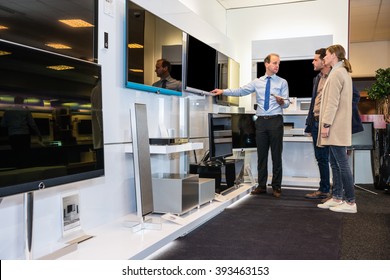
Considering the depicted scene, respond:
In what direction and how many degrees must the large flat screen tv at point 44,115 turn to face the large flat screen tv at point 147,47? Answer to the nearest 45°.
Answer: approximately 90° to its left

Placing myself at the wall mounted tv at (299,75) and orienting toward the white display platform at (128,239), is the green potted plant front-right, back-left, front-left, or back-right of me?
back-left

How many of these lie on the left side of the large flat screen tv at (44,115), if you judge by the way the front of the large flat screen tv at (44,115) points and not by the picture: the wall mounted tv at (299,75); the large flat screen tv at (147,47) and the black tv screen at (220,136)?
3

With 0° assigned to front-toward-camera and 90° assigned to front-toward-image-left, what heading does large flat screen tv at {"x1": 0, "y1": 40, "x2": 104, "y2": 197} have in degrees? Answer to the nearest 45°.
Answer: approximately 315°

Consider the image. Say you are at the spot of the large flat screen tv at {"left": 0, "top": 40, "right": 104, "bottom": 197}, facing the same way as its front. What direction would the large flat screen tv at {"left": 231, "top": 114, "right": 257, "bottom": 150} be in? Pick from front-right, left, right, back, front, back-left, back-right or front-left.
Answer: left

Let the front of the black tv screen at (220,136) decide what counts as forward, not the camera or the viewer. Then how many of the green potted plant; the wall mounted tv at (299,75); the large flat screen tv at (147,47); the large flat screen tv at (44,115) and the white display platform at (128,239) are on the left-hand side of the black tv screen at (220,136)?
2

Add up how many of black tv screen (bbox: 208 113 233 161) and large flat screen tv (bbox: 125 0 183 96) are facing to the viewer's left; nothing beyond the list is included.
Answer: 0

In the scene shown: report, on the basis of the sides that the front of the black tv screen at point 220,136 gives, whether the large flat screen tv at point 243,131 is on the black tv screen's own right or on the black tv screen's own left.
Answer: on the black tv screen's own left

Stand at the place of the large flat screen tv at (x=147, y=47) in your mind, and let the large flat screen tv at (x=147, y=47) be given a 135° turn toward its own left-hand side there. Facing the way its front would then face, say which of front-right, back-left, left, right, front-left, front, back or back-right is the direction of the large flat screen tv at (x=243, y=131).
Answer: front-right

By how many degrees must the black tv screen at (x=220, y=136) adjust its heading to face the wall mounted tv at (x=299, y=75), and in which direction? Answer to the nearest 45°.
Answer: approximately 90° to its left

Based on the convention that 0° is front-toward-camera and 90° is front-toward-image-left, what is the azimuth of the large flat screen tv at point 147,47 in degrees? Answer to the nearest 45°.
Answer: approximately 315°

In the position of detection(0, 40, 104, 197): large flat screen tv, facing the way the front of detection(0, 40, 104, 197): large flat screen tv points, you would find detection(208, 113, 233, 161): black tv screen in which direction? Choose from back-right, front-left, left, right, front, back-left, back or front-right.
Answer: left
